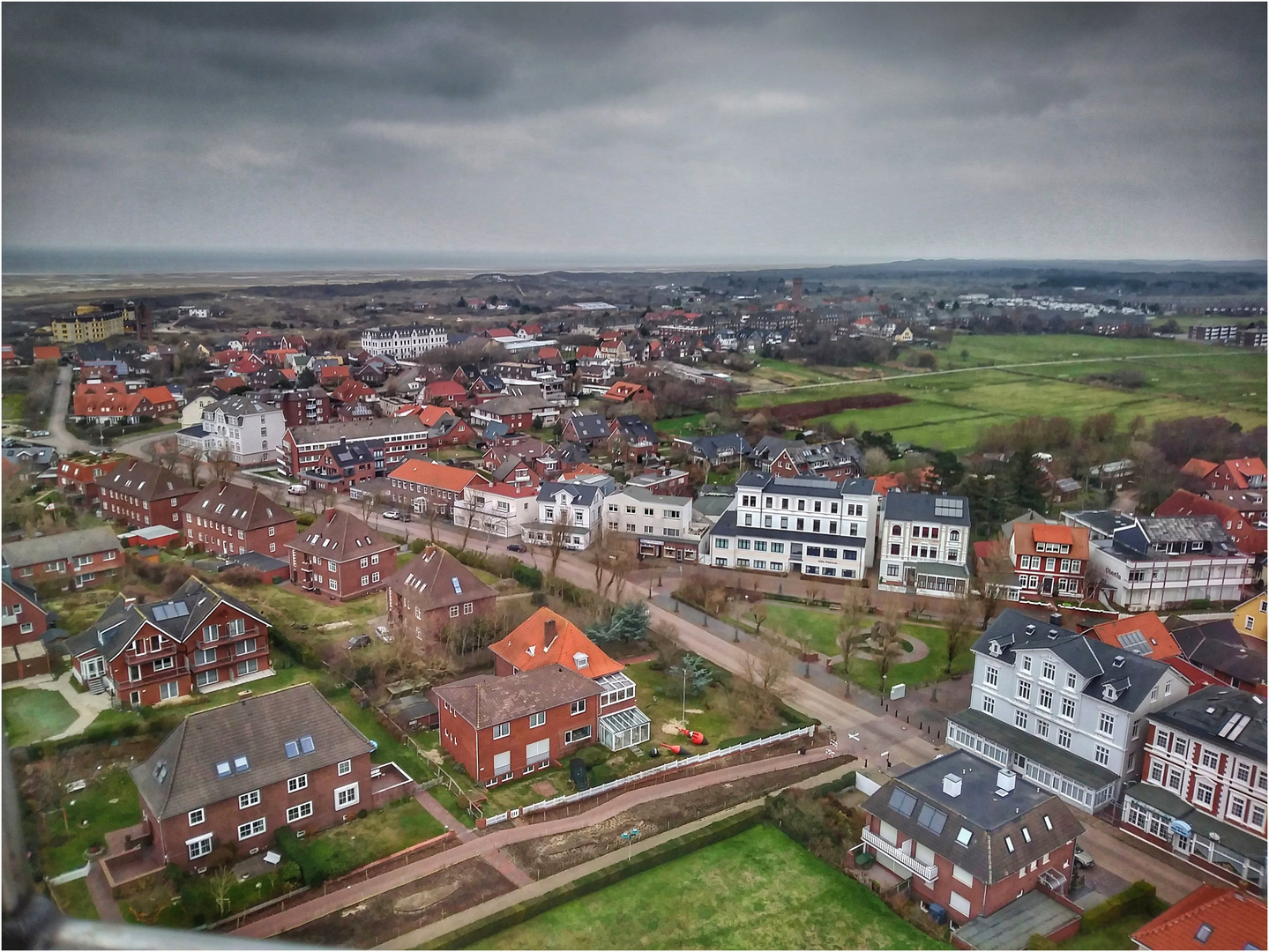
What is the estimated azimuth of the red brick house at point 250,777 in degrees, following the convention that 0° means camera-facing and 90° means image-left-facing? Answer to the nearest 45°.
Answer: approximately 315°

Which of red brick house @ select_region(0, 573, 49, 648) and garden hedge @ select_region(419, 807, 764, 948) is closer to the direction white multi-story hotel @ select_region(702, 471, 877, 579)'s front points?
the garden hedge

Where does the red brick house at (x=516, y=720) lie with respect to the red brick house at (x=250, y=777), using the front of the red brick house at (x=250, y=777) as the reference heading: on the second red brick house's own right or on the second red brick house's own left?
on the second red brick house's own left

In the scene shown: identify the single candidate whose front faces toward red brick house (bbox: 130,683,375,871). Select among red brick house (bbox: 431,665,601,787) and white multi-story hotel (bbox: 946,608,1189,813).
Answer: the white multi-story hotel

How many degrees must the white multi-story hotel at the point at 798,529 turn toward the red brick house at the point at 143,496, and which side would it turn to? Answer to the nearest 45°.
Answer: approximately 90° to its right

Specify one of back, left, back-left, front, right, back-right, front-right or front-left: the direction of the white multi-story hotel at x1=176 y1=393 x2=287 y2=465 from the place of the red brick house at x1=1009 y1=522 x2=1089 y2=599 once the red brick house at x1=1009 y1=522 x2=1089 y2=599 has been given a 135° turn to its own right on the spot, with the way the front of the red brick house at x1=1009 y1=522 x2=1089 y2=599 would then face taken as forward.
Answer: front-left

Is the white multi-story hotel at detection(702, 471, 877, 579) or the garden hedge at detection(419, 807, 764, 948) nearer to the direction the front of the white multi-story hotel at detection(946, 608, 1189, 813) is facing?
the garden hedge

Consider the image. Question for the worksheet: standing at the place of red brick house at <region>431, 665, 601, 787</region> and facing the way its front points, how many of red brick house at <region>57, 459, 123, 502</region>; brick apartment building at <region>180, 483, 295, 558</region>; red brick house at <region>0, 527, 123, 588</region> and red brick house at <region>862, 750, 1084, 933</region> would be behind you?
3

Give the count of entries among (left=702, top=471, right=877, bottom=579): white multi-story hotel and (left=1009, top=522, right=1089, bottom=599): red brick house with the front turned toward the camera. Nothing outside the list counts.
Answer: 2

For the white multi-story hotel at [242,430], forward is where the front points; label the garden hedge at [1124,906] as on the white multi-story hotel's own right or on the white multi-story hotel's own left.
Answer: on the white multi-story hotel's own left
